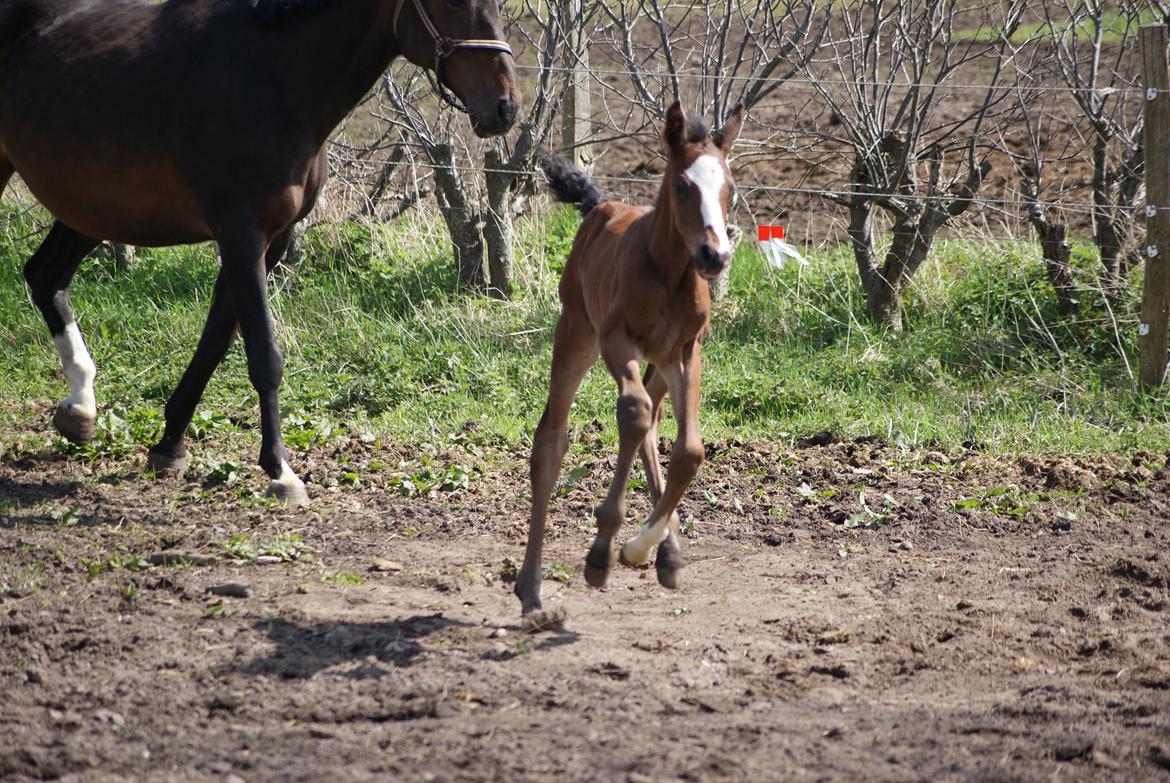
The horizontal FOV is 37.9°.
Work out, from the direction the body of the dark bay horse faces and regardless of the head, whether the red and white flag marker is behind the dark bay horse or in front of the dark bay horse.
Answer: in front

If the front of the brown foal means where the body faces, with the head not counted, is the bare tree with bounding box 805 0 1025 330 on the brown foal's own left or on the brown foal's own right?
on the brown foal's own left

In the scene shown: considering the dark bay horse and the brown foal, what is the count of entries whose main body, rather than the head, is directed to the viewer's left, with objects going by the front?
0

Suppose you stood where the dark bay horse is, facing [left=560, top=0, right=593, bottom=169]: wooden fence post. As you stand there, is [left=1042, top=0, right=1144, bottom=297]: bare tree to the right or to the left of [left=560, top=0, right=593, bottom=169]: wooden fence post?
right

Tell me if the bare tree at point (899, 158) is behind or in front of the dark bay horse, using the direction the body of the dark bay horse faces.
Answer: in front

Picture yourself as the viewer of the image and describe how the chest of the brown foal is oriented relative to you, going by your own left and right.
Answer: facing the viewer and to the right of the viewer

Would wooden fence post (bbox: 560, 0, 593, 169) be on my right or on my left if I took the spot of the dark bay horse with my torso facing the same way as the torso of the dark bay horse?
on my left

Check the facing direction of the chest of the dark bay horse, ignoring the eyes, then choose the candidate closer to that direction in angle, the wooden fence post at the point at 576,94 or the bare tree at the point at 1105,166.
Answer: the bare tree

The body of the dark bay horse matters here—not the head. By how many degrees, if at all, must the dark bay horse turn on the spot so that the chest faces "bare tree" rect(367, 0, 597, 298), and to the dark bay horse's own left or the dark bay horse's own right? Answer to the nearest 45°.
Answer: approximately 45° to the dark bay horse's own left

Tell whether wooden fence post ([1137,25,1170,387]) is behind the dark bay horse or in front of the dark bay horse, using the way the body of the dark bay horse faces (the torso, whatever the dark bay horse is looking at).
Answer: in front

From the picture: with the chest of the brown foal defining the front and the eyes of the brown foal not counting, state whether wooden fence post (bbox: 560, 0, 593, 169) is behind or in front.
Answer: behind

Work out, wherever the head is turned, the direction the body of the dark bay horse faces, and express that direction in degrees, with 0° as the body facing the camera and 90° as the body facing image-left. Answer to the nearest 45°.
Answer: approximately 270°

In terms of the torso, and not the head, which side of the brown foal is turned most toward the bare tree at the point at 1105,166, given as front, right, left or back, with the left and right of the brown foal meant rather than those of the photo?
left
